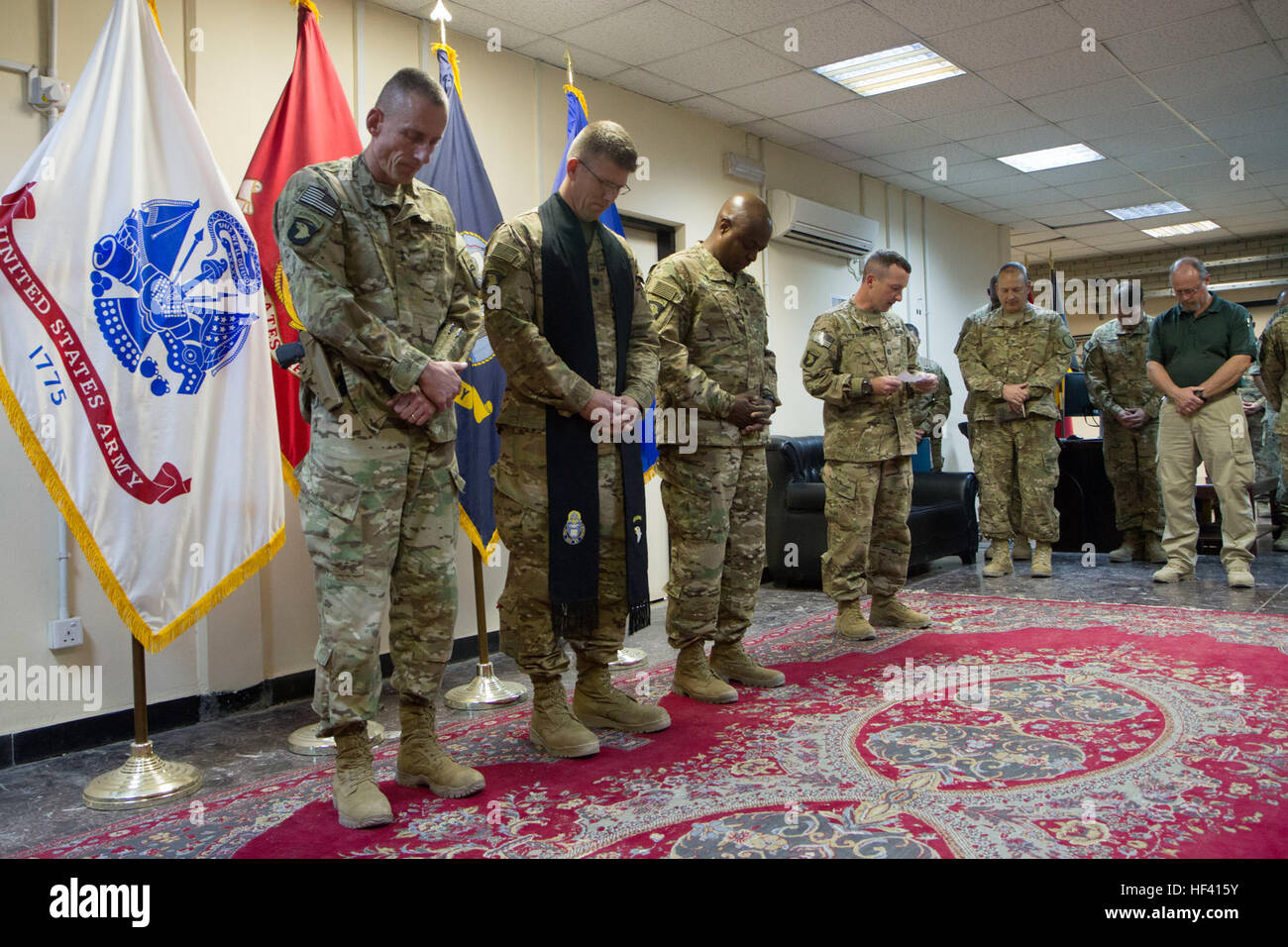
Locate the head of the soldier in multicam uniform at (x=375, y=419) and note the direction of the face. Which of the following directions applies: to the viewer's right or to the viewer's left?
to the viewer's right

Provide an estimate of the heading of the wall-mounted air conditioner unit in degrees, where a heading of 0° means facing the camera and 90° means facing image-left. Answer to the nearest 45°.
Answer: approximately 315°

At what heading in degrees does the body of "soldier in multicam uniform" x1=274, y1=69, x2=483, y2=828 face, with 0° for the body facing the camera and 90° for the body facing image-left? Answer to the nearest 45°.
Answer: approximately 315°

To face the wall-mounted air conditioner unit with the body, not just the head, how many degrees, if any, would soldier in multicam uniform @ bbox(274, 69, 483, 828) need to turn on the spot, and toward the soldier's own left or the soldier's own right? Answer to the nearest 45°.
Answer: approximately 90° to the soldier's own left

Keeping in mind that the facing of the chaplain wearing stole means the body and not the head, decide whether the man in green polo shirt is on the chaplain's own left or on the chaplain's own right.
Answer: on the chaplain's own left

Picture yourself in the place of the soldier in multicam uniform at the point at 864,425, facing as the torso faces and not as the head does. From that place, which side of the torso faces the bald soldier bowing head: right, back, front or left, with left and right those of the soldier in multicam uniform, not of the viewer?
right

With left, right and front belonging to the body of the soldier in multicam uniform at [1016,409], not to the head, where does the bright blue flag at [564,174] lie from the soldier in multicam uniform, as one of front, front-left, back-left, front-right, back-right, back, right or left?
front-right

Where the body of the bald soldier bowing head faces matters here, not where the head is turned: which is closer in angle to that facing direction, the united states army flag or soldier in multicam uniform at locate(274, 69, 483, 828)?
the soldier in multicam uniform

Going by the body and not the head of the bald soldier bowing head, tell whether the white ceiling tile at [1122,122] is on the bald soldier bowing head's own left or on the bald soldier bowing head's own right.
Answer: on the bald soldier bowing head's own left
